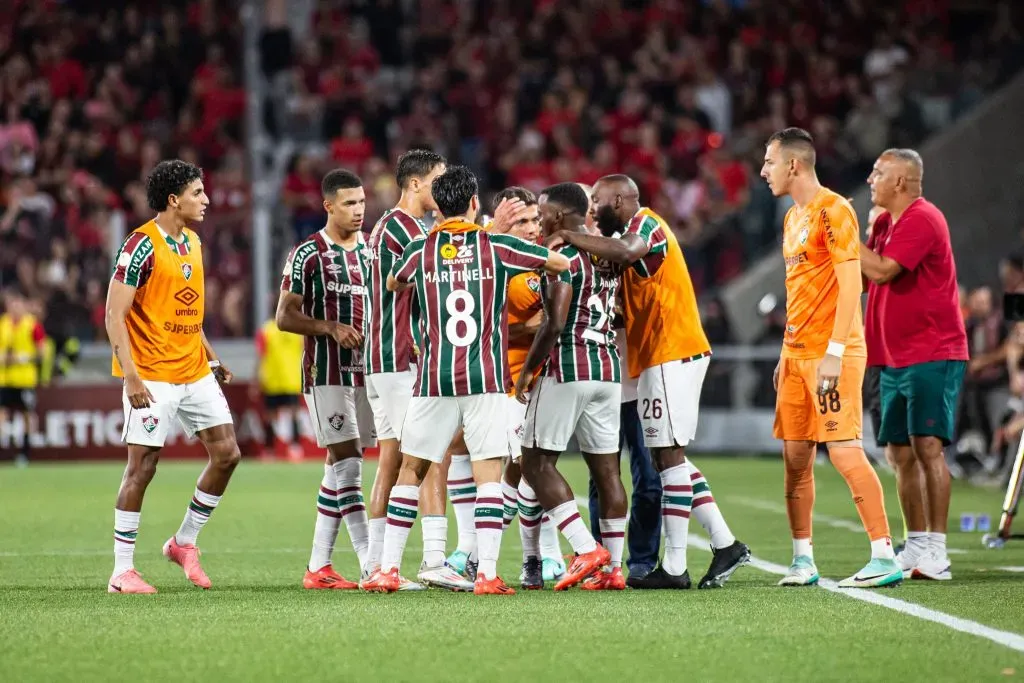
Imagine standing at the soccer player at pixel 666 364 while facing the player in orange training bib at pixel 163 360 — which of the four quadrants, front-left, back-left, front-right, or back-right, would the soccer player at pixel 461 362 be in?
front-left

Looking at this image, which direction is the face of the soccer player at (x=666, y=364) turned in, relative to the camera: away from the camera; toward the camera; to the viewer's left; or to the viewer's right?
to the viewer's left

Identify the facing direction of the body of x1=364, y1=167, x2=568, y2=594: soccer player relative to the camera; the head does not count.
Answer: away from the camera

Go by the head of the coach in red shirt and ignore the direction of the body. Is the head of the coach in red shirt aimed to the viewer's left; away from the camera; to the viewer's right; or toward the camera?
to the viewer's left

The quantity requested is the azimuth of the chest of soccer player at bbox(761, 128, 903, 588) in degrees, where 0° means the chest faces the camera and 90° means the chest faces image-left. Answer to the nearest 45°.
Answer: approximately 45°

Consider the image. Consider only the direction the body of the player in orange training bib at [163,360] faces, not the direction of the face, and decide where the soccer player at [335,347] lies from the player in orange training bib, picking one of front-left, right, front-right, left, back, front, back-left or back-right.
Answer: front-left

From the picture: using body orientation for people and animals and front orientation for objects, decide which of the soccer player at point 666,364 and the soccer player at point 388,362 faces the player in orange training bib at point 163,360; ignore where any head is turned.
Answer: the soccer player at point 666,364

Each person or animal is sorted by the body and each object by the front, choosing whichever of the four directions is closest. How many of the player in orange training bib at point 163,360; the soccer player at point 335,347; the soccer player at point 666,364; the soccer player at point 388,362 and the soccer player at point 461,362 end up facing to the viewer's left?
1

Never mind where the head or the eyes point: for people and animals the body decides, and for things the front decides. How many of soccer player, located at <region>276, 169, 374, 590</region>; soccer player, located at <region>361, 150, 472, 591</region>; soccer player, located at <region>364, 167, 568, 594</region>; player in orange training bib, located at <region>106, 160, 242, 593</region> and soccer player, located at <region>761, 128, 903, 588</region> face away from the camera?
1

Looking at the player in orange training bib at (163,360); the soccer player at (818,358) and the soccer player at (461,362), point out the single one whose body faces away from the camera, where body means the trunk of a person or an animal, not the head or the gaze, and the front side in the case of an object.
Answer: the soccer player at (461,362)

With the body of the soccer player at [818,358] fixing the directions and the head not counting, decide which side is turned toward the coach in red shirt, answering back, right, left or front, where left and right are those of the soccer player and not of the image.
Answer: back

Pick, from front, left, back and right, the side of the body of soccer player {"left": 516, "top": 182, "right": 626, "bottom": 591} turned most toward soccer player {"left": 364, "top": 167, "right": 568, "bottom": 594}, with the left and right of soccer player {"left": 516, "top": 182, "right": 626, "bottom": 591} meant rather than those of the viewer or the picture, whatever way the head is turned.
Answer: left

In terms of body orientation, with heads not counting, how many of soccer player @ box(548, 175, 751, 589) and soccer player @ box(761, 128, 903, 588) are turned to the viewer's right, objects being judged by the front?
0
